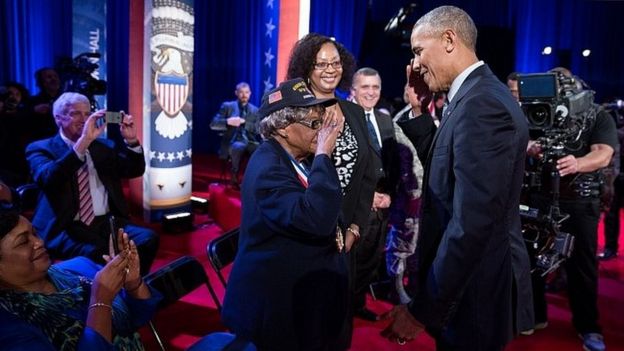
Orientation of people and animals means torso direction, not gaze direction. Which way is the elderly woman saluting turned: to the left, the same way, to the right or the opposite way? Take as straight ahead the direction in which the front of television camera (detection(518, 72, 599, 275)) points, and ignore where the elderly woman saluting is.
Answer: the opposite way

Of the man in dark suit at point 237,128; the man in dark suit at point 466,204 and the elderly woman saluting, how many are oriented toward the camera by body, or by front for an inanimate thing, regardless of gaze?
1

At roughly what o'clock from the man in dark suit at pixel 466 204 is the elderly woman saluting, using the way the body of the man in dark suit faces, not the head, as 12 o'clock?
The elderly woman saluting is roughly at 12 o'clock from the man in dark suit.

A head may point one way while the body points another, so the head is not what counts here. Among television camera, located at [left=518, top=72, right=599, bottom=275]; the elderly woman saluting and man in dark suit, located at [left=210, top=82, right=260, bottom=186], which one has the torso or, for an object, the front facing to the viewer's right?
the elderly woman saluting

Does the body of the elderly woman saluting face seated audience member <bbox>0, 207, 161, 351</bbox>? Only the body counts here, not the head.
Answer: no

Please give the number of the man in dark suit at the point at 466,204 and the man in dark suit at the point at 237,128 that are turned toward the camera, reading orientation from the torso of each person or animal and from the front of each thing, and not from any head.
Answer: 1

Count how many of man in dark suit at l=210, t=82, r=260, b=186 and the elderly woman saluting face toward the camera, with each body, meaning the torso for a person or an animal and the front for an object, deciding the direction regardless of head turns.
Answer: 1

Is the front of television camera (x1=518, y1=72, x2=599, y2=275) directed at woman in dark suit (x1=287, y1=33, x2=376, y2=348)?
yes

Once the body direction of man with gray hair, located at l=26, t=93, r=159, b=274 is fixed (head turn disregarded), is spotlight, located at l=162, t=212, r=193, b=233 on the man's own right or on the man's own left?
on the man's own left

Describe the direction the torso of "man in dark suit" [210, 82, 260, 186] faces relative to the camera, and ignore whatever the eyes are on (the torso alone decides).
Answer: toward the camera

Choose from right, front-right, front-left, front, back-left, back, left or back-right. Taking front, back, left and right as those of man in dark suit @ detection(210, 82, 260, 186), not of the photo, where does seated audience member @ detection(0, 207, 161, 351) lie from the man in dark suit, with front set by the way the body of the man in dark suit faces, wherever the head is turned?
front

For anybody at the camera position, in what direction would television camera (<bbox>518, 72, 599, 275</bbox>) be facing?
facing the viewer and to the left of the viewer

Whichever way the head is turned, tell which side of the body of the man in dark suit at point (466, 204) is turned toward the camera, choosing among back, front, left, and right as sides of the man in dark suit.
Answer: left

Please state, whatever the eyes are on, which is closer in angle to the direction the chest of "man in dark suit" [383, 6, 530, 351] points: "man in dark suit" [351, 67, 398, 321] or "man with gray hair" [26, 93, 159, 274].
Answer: the man with gray hair

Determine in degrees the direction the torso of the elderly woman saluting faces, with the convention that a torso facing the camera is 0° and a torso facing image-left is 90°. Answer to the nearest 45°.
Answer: approximately 270°

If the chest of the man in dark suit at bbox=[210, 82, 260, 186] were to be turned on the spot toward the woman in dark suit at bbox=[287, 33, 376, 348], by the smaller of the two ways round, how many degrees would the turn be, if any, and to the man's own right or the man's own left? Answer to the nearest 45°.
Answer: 0° — they already face them

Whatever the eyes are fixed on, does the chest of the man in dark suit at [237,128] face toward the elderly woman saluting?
yes

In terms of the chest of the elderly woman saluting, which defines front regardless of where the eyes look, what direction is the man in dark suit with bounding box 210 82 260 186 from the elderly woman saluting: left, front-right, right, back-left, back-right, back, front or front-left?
left

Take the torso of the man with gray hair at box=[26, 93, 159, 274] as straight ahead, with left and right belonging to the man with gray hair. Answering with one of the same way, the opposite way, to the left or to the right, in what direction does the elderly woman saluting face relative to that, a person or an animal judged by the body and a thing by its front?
the same way

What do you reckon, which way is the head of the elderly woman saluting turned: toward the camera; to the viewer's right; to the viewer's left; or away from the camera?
to the viewer's right

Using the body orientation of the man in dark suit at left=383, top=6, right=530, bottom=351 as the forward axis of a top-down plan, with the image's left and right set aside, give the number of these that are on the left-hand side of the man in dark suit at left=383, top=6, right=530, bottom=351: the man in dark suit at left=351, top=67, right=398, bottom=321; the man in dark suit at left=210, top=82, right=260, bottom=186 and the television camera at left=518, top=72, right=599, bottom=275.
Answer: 0

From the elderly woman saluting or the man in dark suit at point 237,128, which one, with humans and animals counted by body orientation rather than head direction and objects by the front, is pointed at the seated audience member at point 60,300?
the man in dark suit
